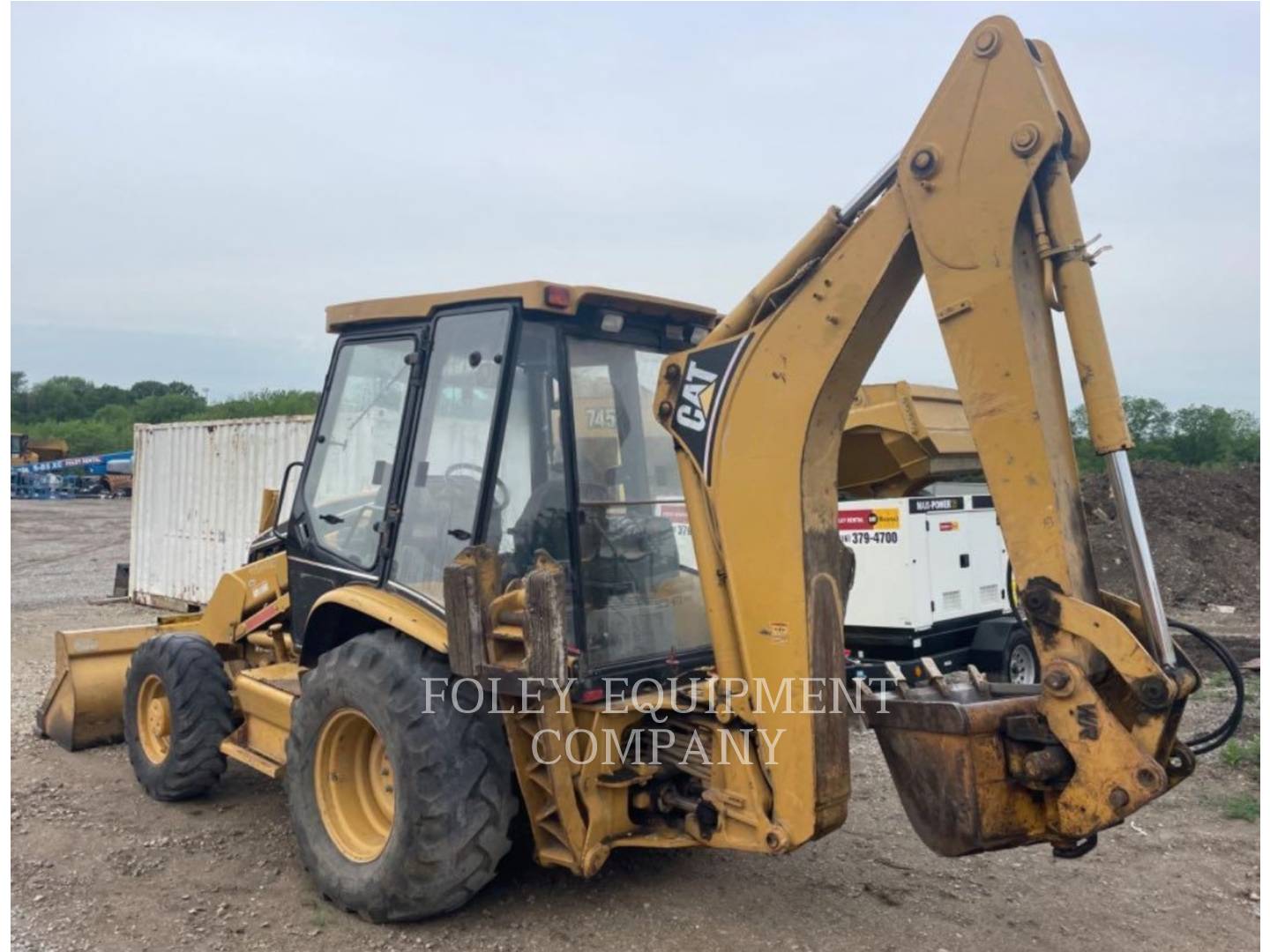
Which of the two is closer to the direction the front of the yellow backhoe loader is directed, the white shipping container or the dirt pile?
the white shipping container

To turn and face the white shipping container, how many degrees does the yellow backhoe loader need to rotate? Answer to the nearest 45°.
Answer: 0° — it already faces it

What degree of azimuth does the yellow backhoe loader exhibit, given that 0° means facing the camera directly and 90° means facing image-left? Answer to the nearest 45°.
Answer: approximately 135°

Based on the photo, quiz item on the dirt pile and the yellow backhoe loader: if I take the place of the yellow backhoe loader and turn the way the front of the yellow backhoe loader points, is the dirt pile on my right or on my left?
on my right
